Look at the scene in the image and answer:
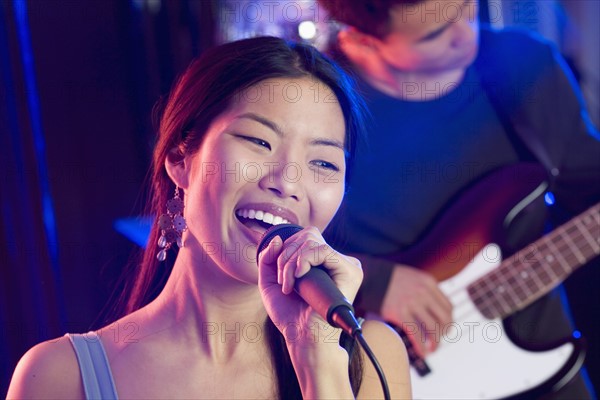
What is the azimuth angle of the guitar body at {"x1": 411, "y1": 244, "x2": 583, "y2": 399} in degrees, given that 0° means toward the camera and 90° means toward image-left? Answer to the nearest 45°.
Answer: approximately 0°
